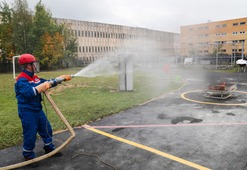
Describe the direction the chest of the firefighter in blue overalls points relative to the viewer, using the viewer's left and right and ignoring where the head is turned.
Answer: facing to the right of the viewer

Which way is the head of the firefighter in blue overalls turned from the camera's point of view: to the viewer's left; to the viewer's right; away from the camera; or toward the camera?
to the viewer's right
